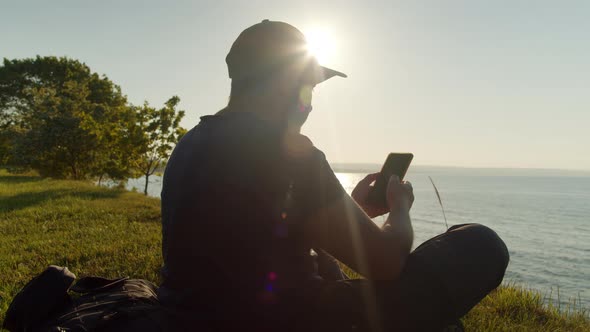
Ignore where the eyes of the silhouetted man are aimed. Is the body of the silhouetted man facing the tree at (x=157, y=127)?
no

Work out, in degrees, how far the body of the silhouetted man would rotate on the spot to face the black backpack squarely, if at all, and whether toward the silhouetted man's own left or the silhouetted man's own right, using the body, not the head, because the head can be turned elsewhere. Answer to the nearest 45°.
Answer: approximately 135° to the silhouetted man's own left

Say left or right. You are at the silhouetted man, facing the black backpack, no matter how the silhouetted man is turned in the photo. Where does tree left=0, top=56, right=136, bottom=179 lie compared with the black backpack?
right

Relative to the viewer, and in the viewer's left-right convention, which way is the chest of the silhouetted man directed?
facing away from the viewer and to the right of the viewer

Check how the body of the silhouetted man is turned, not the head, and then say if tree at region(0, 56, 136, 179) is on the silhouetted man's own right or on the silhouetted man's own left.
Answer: on the silhouetted man's own left
